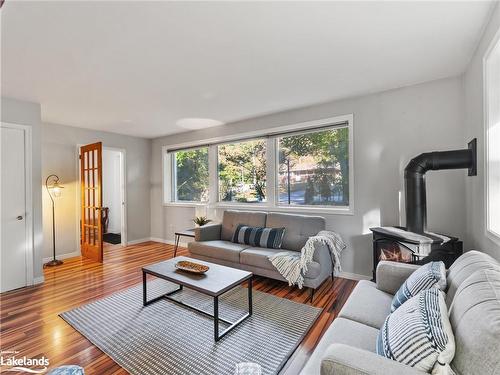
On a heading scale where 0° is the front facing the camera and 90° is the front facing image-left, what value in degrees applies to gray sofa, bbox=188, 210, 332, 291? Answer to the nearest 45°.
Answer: approximately 45°

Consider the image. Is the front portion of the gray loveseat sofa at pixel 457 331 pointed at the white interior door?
yes

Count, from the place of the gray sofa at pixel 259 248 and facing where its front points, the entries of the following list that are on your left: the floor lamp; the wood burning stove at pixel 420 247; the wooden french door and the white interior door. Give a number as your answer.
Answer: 1

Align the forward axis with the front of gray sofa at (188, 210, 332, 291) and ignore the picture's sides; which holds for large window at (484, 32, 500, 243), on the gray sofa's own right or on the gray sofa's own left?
on the gray sofa's own left

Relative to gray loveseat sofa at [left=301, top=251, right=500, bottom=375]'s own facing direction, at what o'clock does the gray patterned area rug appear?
The gray patterned area rug is roughly at 12 o'clock from the gray loveseat sofa.

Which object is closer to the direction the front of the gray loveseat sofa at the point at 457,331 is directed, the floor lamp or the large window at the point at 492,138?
the floor lamp

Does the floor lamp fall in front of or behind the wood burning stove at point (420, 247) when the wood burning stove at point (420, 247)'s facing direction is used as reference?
in front

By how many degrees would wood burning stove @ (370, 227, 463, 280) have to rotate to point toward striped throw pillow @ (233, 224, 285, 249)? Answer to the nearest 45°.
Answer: approximately 45° to its right

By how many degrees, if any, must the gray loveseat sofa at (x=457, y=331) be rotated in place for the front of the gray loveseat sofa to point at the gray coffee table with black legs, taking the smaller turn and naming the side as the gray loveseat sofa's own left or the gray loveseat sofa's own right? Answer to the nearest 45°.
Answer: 0° — it already faces it

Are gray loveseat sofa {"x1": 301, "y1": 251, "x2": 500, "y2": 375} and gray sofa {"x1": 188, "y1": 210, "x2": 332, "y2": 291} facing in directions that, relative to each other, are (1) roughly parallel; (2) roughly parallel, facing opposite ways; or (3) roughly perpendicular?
roughly perpendicular

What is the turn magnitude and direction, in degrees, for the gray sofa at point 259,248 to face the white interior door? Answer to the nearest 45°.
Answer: approximately 45° to its right

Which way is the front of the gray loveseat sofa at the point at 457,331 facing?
to the viewer's left

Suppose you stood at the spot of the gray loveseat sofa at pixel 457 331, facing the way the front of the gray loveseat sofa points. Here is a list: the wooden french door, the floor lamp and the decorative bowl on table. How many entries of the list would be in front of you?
3

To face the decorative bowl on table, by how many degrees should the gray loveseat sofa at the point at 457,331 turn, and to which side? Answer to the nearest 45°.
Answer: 0° — it already faces it

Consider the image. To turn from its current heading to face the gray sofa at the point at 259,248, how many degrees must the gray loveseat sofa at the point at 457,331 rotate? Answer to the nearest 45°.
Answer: approximately 45° to its right

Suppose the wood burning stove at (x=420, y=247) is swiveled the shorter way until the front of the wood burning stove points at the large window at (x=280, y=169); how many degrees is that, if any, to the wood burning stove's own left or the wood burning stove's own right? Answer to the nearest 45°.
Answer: approximately 45° to the wood burning stove's own right
